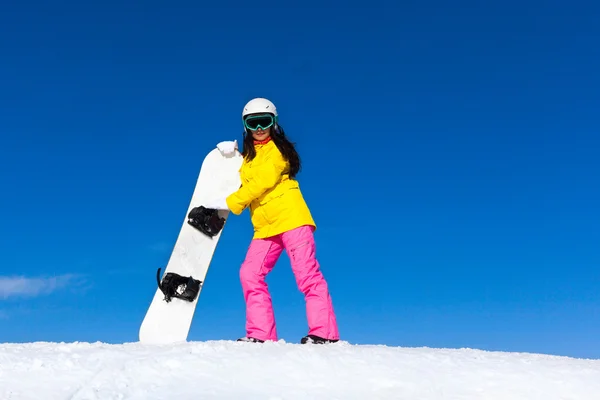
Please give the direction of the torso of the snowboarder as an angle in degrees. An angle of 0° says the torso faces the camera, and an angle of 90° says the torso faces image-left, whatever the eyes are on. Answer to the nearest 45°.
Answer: approximately 45°
